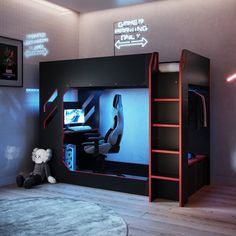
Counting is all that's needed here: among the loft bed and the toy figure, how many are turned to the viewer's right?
0

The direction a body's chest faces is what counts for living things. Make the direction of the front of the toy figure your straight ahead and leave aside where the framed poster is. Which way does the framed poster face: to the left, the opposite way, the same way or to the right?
to the left

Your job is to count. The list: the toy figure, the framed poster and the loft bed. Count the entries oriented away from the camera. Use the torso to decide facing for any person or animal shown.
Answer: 0

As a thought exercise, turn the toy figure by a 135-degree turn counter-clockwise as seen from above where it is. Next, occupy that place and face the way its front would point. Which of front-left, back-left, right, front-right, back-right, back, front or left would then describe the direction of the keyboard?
front-left

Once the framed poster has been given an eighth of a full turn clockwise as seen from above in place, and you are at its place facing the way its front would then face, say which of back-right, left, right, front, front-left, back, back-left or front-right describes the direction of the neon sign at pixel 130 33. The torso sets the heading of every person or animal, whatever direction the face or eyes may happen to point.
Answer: left

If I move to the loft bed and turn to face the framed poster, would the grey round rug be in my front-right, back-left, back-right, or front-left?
front-left

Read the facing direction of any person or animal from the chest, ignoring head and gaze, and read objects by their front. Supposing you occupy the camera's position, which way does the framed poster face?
facing the viewer and to the right of the viewer

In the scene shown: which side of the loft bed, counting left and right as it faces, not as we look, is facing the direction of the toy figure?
right

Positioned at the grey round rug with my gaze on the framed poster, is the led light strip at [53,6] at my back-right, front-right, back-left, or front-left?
front-right

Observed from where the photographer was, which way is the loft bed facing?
facing the viewer and to the left of the viewer

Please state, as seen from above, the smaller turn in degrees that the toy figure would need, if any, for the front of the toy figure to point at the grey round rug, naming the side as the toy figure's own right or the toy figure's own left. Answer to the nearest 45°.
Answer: approximately 45° to the toy figure's own left
